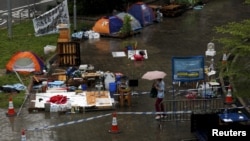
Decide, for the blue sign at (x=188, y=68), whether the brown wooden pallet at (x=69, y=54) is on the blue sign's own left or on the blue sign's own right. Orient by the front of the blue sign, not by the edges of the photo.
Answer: on the blue sign's own right

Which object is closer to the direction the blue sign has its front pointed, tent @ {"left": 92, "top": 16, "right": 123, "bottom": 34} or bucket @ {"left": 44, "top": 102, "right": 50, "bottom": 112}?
the bucket

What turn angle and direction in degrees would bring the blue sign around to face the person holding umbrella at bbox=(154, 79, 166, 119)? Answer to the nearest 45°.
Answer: approximately 45° to its right

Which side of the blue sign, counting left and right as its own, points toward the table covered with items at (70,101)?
right

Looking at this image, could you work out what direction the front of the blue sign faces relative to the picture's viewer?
facing the viewer

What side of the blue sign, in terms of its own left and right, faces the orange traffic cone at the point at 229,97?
left

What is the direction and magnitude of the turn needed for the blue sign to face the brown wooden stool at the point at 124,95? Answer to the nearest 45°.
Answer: approximately 90° to its right

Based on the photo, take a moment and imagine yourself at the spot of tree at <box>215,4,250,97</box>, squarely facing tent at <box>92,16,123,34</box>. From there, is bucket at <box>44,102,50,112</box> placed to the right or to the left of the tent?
left

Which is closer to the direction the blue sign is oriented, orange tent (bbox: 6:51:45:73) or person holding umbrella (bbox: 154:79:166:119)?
the person holding umbrella

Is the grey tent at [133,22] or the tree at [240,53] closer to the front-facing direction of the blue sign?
the tree

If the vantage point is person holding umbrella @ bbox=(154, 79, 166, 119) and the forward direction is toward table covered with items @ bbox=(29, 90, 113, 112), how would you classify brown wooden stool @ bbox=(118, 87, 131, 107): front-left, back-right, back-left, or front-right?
front-right
